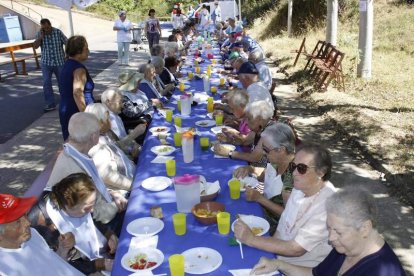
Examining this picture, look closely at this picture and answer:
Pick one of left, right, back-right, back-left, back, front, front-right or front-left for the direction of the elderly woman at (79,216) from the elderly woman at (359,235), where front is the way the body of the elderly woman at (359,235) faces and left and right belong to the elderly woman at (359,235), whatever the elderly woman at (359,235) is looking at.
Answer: front-right

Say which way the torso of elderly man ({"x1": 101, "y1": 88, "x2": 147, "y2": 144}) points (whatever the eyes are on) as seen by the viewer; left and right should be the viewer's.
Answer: facing to the right of the viewer

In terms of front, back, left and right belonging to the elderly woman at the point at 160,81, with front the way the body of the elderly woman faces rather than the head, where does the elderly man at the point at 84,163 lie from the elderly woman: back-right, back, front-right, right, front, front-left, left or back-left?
right

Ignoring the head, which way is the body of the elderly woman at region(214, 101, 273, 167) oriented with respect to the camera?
to the viewer's left

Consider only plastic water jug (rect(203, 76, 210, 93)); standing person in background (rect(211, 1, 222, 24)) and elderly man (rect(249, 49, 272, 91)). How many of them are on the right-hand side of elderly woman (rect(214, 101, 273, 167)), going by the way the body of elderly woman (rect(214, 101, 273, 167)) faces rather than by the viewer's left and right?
3

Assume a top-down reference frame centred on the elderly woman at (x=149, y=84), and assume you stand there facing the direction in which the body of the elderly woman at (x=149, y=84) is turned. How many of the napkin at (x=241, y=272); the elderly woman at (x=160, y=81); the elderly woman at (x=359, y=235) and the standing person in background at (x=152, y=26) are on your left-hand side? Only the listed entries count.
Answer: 2

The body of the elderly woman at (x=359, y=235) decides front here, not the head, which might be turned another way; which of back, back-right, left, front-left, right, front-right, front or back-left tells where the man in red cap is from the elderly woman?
front-right

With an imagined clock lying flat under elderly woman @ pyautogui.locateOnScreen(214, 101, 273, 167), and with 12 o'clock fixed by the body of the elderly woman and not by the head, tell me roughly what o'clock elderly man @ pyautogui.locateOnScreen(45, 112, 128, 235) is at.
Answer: The elderly man is roughly at 11 o'clock from the elderly woman.

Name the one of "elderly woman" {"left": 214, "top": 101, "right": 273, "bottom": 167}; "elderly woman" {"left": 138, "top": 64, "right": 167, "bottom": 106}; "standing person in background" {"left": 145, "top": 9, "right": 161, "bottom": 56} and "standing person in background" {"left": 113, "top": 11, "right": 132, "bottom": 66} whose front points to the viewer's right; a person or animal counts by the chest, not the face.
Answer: "elderly woman" {"left": 138, "top": 64, "right": 167, "bottom": 106}

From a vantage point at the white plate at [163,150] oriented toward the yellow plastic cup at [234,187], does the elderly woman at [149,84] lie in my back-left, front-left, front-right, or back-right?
back-left

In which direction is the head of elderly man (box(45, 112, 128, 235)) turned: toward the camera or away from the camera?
away from the camera

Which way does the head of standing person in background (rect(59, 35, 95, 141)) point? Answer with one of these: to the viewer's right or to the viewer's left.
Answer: to the viewer's right
